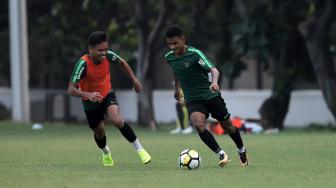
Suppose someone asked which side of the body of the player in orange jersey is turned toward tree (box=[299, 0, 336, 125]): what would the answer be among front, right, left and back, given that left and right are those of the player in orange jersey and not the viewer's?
left

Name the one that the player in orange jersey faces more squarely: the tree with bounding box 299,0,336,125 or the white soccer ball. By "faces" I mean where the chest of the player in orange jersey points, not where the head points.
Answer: the white soccer ball

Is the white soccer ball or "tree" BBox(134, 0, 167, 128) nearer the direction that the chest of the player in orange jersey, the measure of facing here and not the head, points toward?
the white soccer ball

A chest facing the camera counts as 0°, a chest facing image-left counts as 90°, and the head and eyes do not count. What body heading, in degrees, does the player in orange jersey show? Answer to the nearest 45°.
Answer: approximately 315°

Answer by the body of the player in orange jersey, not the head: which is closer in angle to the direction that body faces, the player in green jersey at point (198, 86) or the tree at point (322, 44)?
the player in green jersey

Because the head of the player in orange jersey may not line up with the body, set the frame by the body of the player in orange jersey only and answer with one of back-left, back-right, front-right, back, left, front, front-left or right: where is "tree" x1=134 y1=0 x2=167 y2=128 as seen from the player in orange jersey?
back-left

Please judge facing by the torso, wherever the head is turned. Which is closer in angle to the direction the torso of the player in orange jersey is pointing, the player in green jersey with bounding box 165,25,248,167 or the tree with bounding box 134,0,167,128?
the player in green jersey

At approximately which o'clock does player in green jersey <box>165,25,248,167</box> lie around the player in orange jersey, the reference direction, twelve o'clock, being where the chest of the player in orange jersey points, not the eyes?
The player in green jersey is roughly at 11 o'clock from the player in orange jersey.

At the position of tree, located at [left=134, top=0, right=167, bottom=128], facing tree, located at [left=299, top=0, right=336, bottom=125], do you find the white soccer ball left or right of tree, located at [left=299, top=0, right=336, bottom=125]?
right
